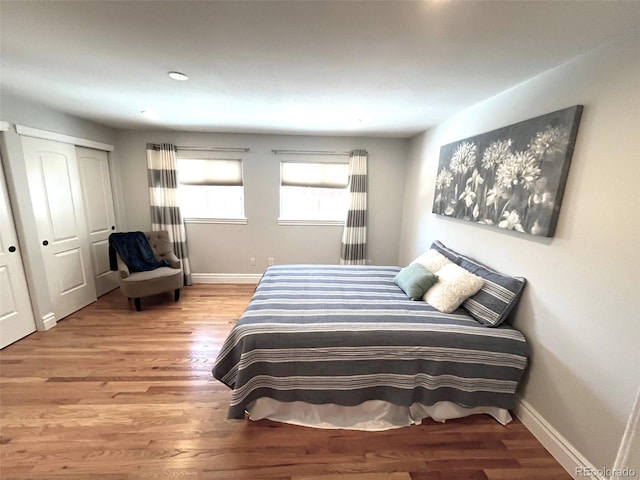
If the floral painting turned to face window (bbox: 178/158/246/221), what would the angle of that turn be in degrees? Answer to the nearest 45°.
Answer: approximately 45° to its right

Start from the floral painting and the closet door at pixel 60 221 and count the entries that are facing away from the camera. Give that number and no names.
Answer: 0

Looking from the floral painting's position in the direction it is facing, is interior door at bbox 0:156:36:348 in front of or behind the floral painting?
in front

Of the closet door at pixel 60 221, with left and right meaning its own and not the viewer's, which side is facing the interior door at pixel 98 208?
left

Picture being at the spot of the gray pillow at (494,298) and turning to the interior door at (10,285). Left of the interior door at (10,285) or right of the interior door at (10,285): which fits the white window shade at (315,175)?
right

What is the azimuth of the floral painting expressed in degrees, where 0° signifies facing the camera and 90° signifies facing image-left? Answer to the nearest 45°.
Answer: approximately 45°

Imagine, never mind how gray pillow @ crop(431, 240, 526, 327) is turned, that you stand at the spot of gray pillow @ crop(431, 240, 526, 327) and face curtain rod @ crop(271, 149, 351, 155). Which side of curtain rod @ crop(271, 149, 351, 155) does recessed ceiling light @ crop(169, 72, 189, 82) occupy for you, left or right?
left

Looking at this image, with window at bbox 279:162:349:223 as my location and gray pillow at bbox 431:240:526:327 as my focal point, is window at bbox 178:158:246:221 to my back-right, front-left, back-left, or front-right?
back-right

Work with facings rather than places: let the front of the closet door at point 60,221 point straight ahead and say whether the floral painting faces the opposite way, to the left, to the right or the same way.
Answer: the opposite way

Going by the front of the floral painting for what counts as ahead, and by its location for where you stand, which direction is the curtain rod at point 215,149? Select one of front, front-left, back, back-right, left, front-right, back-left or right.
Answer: front-right

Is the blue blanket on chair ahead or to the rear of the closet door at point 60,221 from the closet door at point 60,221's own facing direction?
ahead

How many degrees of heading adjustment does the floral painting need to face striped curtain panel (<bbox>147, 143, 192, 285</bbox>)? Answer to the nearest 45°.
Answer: approximately 45° to its right

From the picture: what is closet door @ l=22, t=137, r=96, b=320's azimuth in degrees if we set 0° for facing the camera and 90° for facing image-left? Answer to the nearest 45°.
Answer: approximately 315°
